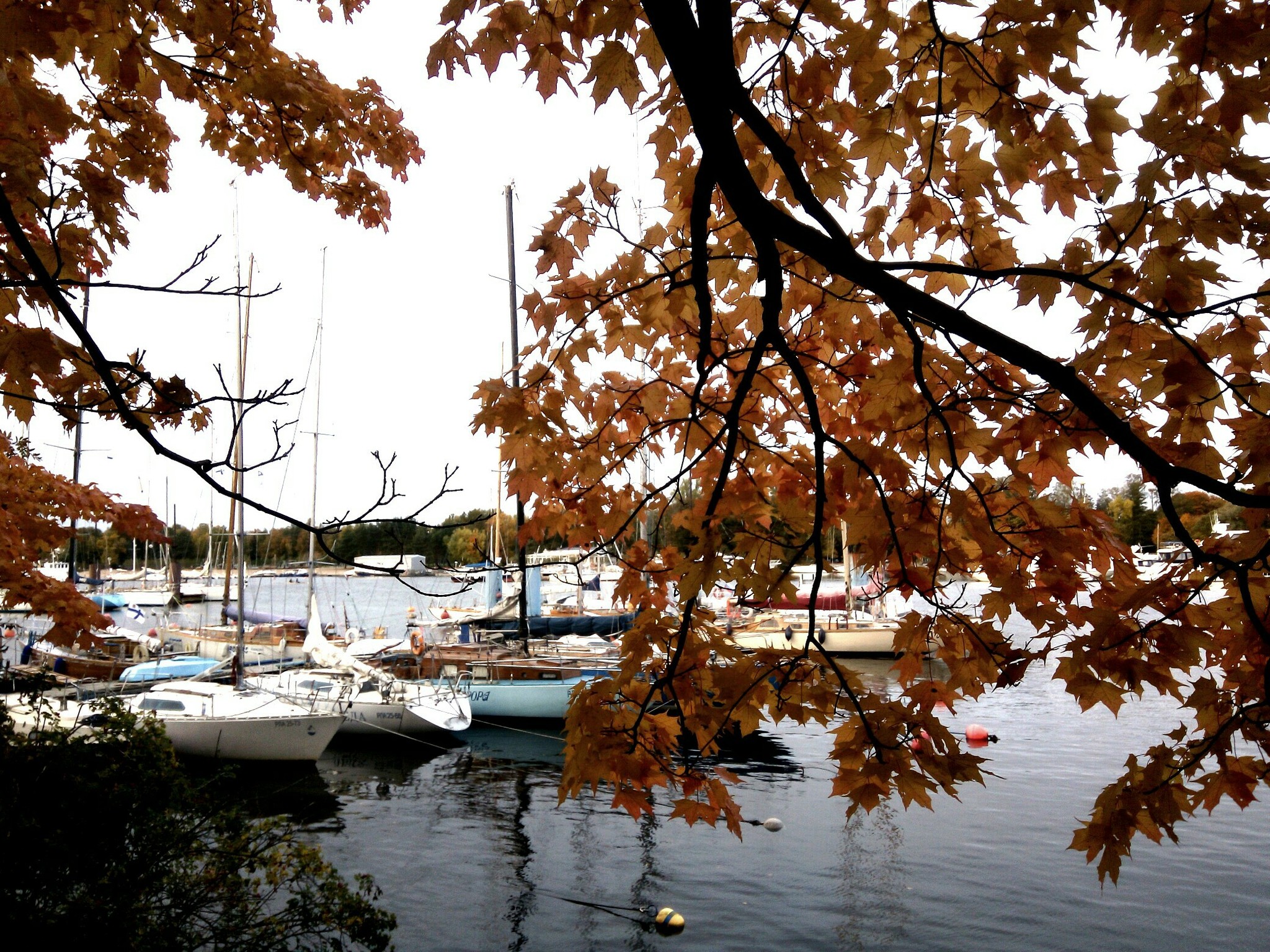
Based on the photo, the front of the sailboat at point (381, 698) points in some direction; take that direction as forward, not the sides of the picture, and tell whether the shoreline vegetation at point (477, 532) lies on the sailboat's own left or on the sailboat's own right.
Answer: on the sailboat's own left
